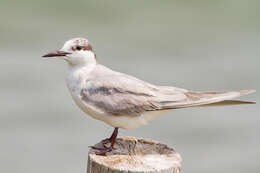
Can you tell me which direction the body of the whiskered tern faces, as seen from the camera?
to the viewer's left
